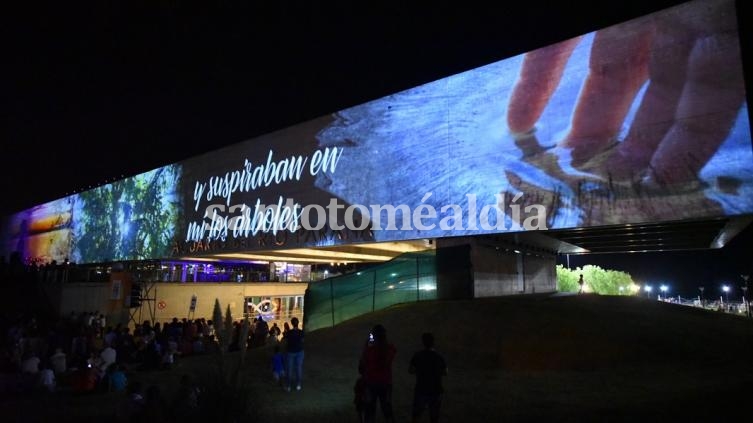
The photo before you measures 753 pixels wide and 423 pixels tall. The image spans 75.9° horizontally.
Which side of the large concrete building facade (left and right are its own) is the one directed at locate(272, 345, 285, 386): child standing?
front

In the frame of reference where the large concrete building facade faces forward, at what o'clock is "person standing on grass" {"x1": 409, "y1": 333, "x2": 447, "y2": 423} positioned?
The person standing on grass is roughly at 11 o'clock from the large concrete building facade.

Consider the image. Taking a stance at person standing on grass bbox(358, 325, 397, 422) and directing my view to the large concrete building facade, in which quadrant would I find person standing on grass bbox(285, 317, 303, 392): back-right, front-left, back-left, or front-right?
front-left

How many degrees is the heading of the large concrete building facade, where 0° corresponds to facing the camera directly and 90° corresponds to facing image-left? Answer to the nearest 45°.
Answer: approximately 45°

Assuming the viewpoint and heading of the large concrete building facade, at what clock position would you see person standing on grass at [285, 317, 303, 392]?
The person standing on grass is roughly at 12 o'clock from the large concrete building facade.
